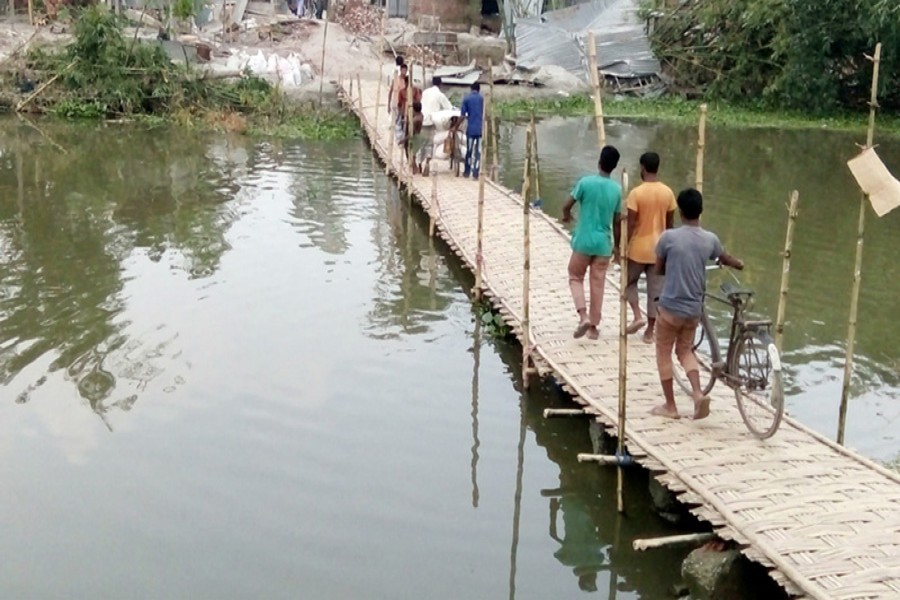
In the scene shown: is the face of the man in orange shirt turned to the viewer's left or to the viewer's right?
to the viewer's left

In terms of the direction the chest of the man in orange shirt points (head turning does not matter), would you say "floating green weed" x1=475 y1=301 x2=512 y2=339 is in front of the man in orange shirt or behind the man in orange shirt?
in front

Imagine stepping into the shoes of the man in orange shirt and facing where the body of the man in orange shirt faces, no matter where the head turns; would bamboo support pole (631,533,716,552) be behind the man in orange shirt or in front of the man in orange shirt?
behind

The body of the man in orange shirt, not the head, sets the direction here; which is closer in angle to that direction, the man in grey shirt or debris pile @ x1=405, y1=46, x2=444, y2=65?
the debris pile

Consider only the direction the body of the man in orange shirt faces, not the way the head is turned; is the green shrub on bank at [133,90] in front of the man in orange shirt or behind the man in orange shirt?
in front

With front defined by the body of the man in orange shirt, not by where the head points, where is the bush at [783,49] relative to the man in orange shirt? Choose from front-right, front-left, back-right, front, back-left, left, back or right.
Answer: front-right

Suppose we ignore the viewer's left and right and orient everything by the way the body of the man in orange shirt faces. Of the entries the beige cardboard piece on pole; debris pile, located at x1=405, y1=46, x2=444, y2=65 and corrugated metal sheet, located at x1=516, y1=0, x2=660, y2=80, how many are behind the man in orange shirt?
1

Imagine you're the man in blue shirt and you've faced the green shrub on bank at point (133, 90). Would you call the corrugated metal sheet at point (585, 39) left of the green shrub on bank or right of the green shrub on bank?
right

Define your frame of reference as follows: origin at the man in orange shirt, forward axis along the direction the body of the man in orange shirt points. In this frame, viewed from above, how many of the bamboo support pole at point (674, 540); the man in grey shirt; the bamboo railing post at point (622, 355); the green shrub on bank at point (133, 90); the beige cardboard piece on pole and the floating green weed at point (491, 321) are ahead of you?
2

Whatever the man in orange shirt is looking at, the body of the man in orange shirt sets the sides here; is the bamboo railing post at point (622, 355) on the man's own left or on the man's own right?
on the man's own left

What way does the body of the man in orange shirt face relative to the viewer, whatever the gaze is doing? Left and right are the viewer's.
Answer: facing away from the viewer and to the left of the viewer

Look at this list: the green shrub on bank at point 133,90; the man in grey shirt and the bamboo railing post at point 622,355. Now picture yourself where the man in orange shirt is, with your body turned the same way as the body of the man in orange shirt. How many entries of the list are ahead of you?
1
